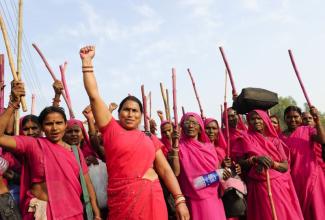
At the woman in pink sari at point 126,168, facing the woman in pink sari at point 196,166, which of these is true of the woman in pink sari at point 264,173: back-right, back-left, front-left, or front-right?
front-right

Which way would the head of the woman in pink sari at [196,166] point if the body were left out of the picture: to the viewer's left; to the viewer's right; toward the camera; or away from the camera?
toward the camera

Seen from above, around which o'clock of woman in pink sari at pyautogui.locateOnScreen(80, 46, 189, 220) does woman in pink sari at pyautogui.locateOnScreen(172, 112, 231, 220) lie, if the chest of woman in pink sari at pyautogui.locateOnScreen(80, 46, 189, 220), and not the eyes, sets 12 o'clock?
woman in pink sari at pyautogui.locateOnScreen(172, 112, 231, 220) is roughly at 7 o'clock from woman in pink sari at pyautogui.locateOnScreen(80, 46, 189, 220).

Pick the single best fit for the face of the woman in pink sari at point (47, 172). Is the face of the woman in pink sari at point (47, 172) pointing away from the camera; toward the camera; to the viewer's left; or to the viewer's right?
toward the camera

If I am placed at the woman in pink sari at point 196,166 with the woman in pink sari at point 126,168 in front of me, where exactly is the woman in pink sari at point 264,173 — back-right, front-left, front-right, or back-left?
back-left

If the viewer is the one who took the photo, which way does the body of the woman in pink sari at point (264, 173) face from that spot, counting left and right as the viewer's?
facing the viewer and to the left of the viewer

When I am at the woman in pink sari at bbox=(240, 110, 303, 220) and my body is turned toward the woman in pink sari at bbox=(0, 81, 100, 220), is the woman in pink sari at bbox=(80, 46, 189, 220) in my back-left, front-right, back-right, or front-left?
front-left

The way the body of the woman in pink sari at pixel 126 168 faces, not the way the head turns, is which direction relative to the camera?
toward the camera

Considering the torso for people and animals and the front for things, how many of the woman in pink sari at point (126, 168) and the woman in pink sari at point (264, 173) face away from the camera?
0

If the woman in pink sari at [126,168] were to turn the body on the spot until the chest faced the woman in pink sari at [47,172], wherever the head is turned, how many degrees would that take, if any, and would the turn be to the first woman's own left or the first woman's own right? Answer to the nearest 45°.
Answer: approximately 135° to the first woman's own right

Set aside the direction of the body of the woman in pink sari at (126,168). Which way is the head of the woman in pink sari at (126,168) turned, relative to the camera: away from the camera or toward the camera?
toward the camera

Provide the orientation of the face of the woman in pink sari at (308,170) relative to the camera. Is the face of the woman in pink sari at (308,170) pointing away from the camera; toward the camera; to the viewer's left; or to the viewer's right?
toward the camera

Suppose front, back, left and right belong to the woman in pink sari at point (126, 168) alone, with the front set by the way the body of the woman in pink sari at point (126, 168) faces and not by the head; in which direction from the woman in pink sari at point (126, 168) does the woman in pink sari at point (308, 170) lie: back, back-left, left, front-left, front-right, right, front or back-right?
back-left
